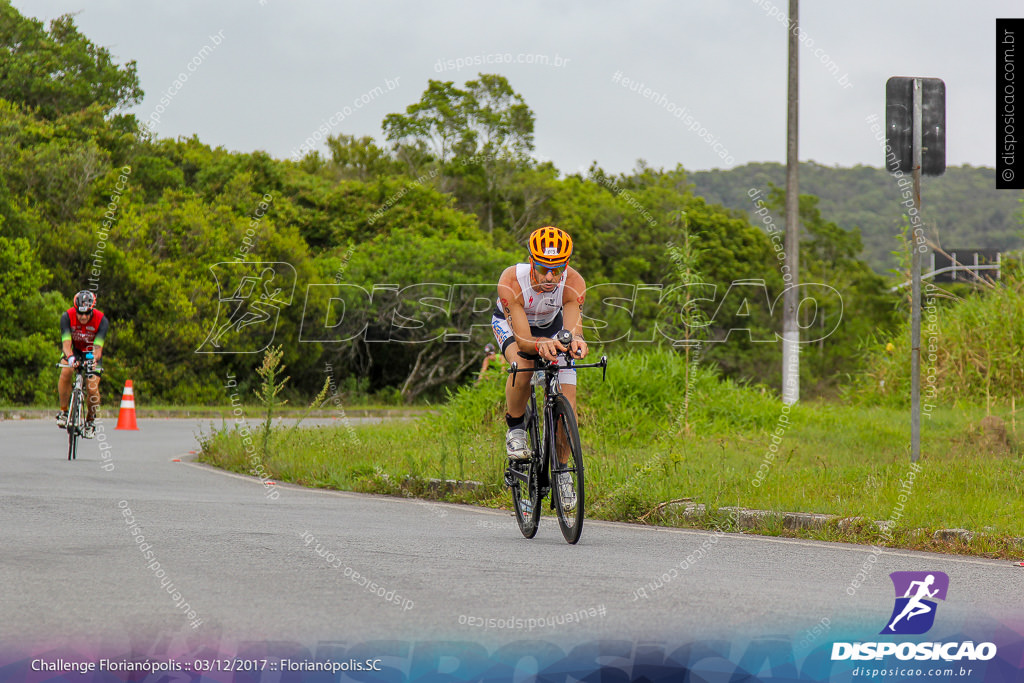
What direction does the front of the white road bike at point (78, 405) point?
toward the camera

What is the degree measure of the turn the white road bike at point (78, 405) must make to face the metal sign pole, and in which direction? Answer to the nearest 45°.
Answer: approximately 45° to its left

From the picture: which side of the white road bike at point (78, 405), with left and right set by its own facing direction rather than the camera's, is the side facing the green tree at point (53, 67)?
back

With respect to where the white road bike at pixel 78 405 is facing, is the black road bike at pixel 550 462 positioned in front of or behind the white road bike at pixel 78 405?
in front

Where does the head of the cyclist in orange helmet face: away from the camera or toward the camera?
toward the camera

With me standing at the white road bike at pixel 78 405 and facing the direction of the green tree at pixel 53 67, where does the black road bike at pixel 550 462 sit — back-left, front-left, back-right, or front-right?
back-right

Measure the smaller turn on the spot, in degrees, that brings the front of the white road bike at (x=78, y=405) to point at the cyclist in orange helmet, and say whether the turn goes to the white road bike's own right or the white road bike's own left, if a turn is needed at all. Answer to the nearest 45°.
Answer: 0° — it already faces them
